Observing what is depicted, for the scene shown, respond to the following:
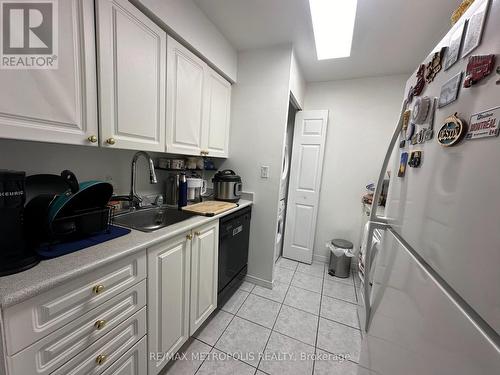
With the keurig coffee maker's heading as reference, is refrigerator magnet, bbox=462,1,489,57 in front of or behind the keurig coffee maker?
in front

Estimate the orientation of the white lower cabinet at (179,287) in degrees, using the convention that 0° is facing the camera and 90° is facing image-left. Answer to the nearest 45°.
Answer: approximately 315°

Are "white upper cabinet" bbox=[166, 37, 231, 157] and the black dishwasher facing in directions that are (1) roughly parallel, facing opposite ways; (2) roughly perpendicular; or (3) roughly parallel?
roughly parallel

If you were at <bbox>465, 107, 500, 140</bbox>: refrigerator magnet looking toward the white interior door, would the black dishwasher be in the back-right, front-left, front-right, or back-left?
front-left

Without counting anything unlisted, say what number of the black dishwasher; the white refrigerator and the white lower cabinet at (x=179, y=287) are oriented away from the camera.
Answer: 0

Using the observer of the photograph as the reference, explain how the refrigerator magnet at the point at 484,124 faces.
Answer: facing the viewer and to the left of the viewer

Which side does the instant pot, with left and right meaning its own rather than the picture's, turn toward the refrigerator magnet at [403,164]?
front

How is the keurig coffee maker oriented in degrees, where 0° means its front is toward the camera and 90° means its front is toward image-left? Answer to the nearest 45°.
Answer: approximately 315°

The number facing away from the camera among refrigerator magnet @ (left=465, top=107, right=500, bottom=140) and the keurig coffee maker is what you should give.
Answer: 0

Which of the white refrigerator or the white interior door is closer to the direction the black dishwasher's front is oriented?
the white refrigerator

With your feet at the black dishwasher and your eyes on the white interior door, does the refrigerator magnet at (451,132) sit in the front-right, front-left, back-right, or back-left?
back-right

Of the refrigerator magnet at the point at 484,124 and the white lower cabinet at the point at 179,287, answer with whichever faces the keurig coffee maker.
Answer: the refrigerator magnet

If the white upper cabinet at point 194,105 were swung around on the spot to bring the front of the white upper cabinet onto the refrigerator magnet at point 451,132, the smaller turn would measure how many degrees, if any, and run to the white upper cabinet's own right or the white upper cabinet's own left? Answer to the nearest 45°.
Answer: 0° — it already faces it

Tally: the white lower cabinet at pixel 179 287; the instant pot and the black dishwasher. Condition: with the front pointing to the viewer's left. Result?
0

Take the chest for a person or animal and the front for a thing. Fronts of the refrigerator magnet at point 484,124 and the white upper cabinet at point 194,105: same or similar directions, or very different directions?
very different directions

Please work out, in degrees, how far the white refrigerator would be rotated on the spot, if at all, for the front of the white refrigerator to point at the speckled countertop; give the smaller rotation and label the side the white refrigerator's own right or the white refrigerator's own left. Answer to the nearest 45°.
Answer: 0° — it already faces it

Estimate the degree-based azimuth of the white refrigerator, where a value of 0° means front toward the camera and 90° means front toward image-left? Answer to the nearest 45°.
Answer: approximately 45°

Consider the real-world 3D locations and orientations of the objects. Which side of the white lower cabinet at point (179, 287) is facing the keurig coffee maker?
right

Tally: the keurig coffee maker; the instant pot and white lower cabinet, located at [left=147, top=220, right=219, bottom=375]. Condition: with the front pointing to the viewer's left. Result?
0
